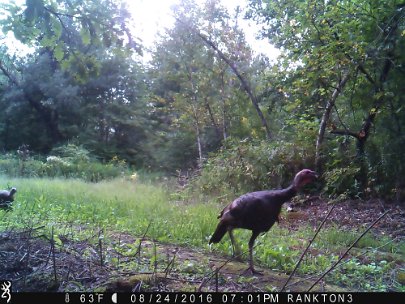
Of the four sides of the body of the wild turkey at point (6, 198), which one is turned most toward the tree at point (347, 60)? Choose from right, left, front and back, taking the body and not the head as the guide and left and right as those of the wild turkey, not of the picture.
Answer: front

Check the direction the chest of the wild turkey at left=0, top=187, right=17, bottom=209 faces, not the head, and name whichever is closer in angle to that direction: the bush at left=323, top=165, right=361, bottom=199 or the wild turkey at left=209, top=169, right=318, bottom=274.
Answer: the bush

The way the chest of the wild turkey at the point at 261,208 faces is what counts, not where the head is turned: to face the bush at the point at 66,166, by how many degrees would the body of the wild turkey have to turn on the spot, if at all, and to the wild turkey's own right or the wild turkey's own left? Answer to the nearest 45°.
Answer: approximately 135° to the wild turkey's own left

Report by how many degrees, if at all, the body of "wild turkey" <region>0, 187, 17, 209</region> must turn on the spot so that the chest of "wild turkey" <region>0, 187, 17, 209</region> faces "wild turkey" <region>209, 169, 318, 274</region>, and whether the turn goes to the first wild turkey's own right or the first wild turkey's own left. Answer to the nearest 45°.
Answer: approximately 45° to the first wild turkey's own right

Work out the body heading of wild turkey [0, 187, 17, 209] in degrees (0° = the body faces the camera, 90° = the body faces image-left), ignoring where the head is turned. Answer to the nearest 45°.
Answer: approximately 270°

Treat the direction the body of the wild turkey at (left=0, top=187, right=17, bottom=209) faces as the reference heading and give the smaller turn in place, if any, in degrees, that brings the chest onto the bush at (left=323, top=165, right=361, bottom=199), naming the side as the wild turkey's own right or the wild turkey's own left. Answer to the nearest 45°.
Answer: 0° — it already faces it

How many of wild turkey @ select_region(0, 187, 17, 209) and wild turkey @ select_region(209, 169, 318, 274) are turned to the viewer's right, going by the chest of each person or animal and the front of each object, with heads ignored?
2

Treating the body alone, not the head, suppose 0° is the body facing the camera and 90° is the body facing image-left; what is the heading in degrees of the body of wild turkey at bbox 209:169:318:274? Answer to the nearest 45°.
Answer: approximately 270°

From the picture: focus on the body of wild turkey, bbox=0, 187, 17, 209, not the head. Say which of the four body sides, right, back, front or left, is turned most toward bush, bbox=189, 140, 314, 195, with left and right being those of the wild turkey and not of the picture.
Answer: front

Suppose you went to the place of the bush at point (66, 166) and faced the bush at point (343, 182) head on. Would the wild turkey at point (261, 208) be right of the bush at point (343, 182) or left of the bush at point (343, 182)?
right
